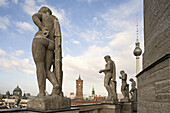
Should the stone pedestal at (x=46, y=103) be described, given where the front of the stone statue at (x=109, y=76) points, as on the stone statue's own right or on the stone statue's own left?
on the stone statue's own left

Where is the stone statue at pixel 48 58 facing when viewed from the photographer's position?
facing away from the viewer and to the left of the viewer

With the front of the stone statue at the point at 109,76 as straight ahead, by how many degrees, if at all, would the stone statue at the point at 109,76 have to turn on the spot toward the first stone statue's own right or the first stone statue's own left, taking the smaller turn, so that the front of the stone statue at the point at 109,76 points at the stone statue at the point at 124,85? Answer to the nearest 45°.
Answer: approximately 90° to the first stone statue's own right
